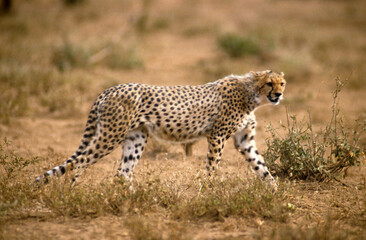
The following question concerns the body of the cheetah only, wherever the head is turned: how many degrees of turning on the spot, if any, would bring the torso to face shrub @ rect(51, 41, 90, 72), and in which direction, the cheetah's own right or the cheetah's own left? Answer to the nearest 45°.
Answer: approximately 90° to the cheetah's own left

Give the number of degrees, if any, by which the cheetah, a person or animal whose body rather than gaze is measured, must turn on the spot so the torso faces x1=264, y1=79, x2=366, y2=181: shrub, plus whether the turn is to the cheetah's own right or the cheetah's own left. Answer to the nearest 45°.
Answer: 0° — it already faces it

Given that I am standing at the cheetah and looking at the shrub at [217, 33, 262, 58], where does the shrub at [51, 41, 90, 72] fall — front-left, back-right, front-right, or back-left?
front-left

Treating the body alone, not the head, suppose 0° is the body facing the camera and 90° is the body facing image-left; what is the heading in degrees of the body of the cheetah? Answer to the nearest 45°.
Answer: approximately 270°

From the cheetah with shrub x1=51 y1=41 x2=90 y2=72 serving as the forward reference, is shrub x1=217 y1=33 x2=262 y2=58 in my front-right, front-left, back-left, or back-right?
front-right
